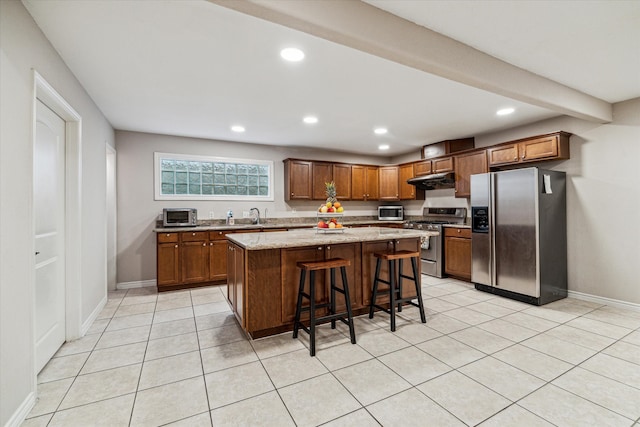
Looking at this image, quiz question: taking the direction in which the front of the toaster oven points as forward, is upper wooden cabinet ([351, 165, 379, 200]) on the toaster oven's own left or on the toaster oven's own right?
on the toaster oven's own left

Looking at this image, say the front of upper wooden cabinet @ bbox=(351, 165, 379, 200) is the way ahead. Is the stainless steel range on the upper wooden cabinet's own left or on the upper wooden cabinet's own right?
on the upper wooden cabinet's own left

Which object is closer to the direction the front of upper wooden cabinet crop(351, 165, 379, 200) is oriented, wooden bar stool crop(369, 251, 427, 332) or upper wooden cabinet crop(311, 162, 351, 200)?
the wooden bar stool
